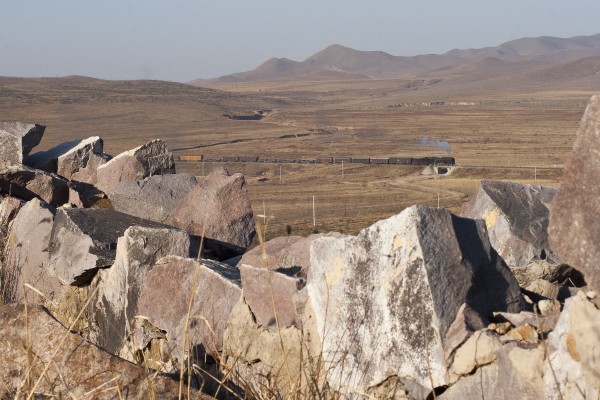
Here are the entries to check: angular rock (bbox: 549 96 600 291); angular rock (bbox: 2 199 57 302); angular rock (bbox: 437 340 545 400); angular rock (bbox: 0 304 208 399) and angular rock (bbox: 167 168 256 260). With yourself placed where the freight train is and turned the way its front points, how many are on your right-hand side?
5

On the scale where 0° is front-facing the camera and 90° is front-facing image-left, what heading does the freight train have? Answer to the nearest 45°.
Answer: approximately 270°

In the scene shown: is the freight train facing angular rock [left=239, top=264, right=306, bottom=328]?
no

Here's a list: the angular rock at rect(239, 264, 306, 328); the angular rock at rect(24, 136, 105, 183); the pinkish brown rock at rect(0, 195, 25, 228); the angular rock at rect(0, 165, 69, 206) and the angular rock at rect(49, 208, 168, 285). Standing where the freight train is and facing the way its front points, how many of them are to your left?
0

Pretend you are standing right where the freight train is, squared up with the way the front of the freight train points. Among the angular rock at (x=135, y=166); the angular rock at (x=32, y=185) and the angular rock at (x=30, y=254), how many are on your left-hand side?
0

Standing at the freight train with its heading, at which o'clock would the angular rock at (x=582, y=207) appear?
The angular rock is roughly at 3 o'clock from the freight train.

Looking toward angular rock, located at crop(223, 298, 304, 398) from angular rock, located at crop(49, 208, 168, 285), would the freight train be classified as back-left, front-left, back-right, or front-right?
back-left

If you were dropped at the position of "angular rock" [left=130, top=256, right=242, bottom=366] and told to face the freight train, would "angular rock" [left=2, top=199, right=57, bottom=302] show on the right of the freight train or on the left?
left

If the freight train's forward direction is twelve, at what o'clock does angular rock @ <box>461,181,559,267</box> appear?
The angular rock is roughly at 3 o'clock from the freight train.

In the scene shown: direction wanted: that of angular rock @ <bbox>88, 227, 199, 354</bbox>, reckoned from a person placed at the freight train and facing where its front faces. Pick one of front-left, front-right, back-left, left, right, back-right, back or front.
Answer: right

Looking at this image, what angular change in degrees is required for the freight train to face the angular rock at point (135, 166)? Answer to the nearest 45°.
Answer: approximately 90° to its right

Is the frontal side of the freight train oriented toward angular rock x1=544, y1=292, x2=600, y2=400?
no

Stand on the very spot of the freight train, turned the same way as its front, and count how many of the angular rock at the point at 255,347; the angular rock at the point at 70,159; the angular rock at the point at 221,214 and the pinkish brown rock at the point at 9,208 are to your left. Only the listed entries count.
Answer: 0

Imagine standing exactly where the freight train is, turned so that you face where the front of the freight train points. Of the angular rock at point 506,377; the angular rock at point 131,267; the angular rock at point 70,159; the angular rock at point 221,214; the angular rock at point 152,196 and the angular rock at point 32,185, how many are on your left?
0

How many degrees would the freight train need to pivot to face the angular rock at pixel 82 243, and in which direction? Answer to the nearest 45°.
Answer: approximately 90° to its right

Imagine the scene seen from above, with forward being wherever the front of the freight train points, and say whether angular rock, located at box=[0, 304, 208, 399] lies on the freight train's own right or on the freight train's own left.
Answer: on the freight train's own right

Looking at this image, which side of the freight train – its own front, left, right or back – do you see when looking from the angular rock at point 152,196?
right
